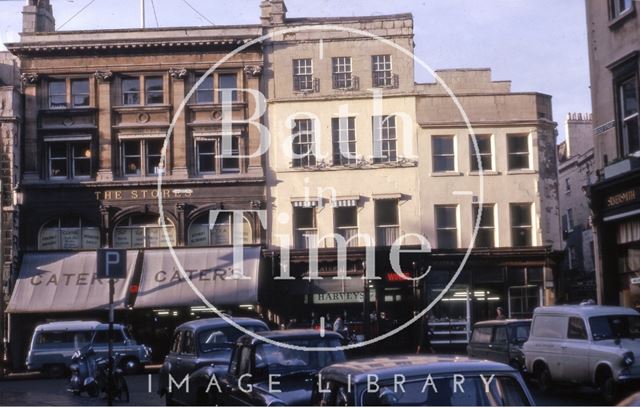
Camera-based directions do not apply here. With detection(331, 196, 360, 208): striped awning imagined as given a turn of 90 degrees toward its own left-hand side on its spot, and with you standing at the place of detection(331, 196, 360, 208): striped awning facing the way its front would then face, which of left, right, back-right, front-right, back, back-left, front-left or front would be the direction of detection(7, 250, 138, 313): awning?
back

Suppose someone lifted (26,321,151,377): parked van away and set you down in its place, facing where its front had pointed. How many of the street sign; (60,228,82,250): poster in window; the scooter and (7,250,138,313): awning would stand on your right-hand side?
2

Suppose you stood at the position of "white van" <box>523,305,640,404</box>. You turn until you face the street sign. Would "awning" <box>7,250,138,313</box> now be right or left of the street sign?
right

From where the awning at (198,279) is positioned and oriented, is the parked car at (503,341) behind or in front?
in front

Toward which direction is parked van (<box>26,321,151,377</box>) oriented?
to the viewer's right

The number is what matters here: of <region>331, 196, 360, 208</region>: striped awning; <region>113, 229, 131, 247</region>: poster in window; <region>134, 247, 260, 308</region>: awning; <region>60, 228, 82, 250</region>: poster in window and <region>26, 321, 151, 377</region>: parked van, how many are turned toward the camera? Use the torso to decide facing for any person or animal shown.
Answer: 4

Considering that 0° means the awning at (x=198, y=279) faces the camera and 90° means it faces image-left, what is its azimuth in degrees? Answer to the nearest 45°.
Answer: approximately 0°

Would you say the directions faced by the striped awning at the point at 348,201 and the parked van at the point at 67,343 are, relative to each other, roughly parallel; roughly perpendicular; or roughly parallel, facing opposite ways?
roughly perpendicular

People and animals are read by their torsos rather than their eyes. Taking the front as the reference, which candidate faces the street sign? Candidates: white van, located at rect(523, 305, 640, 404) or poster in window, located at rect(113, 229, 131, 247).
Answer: the poster in window

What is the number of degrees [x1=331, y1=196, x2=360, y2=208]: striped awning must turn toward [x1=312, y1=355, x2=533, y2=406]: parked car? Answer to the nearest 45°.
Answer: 0° — it already faces it

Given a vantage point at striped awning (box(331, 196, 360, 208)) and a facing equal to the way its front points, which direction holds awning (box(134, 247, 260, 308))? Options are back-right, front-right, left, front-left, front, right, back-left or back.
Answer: right

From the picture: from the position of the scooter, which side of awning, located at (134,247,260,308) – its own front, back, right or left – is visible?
front

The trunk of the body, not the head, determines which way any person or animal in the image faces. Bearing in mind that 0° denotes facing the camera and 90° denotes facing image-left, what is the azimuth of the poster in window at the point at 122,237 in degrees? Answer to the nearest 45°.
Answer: approximately 0°

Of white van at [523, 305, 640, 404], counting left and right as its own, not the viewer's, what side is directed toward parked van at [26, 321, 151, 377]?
back
